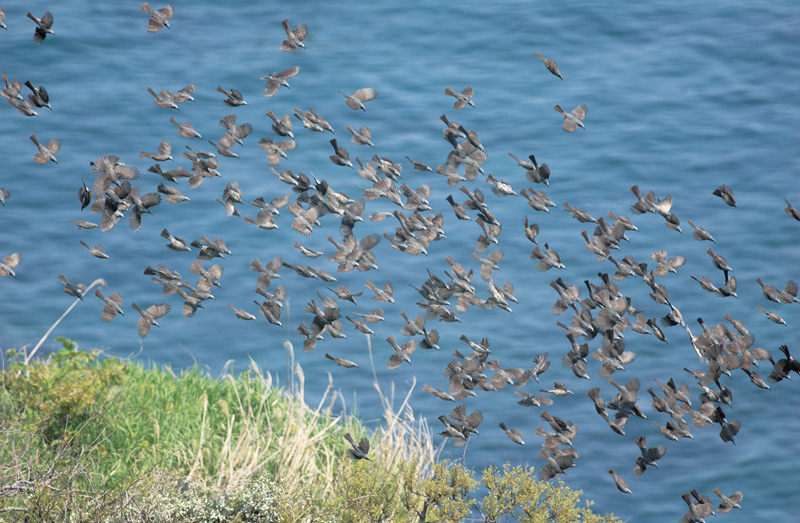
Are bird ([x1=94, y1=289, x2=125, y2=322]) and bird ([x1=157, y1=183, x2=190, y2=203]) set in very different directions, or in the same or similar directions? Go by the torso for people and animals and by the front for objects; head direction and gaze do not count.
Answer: same or similar directions

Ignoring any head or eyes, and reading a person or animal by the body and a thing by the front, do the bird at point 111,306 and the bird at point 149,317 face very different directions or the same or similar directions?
same or similar directions

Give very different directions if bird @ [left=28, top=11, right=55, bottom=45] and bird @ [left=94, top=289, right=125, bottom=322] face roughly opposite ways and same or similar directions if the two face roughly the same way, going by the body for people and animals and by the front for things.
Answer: same or similar directions

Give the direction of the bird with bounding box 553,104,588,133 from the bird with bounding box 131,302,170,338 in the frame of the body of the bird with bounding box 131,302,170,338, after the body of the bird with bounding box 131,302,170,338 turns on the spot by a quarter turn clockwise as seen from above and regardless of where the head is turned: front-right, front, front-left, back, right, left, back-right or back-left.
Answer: left
